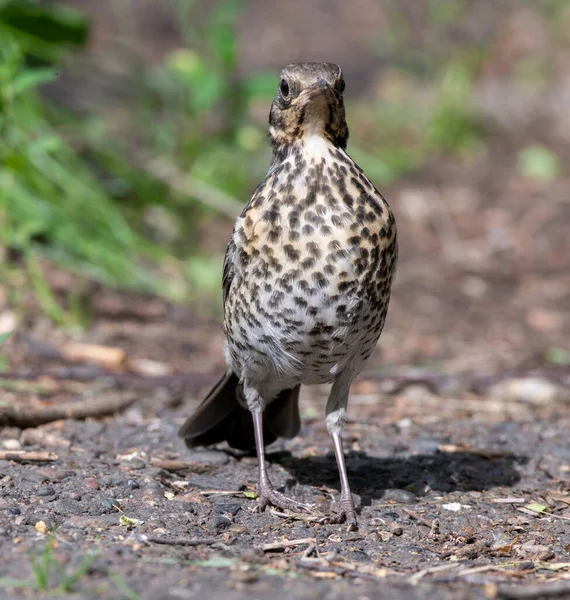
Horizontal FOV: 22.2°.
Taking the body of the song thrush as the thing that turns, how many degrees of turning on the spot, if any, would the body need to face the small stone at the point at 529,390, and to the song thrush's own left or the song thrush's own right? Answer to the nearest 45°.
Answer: approximately 135° to the song thrush's own left

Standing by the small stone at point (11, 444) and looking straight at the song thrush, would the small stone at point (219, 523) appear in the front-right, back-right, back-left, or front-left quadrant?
front-right

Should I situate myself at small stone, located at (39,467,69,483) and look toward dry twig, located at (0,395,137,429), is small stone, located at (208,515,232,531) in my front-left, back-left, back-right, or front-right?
back-right

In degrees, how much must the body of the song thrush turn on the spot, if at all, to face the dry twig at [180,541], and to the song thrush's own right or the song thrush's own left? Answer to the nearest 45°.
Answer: approximately 45° to the song thrush's own right

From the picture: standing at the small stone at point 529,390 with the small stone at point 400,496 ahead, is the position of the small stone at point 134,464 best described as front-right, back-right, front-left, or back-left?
front-right

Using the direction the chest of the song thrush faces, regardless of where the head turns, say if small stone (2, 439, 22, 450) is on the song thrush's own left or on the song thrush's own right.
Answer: on the song thrush's own right

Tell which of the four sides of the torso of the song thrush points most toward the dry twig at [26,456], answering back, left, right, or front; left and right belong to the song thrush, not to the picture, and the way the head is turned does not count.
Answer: right

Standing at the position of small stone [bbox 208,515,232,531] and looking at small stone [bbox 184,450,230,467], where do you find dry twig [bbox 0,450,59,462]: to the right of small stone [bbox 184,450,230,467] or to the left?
left

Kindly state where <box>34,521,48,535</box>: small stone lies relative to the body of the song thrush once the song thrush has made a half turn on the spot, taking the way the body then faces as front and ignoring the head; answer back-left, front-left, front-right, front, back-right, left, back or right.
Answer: back-left

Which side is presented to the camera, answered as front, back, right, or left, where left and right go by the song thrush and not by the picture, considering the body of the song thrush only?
front
